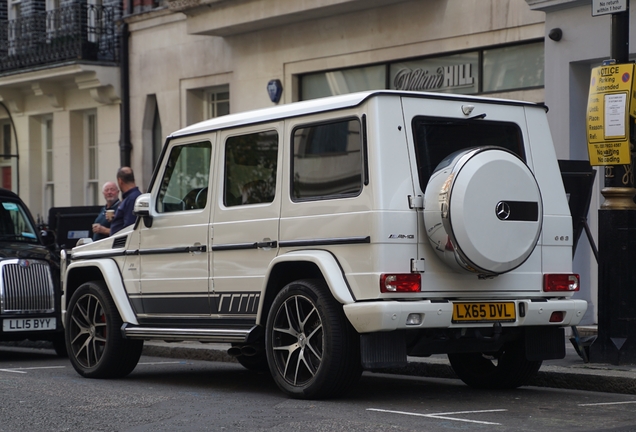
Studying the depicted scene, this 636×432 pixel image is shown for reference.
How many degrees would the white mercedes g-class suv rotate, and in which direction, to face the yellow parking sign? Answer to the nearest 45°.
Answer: approximately 90° to its right

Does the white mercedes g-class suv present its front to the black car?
yes

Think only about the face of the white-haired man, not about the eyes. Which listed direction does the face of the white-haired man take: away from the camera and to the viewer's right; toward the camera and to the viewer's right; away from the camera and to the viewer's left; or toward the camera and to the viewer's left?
toward the camera and to the viewer's right

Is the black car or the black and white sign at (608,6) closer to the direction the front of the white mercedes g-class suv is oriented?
the black car

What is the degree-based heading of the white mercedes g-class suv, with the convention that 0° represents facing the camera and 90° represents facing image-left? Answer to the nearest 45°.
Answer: approximately 135°

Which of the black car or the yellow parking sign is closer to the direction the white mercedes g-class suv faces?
the black car

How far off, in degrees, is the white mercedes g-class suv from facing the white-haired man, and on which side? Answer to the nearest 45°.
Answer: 0° — it already faces them

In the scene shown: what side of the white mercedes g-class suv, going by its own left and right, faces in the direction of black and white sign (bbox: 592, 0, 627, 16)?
right
